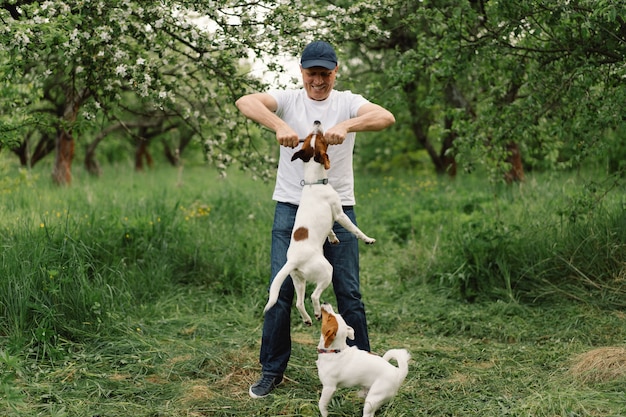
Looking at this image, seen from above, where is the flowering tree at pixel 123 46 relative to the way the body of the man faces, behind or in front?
behind

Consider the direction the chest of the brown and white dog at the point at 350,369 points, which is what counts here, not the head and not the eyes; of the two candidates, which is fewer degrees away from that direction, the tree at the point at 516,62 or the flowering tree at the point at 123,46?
the flowering tree

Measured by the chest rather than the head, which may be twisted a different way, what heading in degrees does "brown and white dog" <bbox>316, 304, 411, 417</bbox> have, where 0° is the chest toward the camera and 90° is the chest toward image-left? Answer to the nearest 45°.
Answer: approximately 90°

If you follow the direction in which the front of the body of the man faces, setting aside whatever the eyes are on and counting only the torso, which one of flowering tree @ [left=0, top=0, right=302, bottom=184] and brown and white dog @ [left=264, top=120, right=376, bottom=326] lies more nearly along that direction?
the brown and white dog

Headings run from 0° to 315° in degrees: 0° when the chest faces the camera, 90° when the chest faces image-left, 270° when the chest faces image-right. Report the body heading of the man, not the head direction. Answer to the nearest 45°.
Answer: approximately 0°

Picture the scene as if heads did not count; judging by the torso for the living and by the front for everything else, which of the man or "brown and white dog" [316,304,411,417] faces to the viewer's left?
the brown and white dog

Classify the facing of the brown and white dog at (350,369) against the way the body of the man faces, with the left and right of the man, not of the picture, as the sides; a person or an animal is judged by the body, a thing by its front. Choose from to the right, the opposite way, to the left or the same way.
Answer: to the right

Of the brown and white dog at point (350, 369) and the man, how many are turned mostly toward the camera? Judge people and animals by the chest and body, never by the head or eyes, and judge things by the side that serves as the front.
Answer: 1
